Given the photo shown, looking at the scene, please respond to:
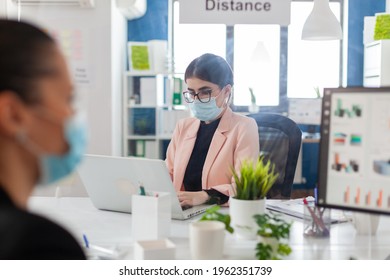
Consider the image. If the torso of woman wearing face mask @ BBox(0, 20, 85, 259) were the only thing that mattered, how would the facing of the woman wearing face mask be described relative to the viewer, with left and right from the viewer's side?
facing to the right of the viewer

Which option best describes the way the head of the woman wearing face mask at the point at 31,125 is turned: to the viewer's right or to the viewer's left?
to the viewer's right

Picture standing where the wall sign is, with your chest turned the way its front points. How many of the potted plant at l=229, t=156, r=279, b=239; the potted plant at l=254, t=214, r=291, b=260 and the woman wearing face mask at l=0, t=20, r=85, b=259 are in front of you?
3

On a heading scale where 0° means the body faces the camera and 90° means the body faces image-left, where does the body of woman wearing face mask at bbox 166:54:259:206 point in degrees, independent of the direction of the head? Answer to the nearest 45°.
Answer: approximately 45°

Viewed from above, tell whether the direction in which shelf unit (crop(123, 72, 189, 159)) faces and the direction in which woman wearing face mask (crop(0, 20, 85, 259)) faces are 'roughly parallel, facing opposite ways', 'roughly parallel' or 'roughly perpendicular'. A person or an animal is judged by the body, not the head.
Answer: roughly perpendicular

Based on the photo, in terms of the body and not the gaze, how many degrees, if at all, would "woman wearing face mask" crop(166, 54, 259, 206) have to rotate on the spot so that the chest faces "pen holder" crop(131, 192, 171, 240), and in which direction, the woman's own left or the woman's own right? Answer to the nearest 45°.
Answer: approximately 45° to the woman's own left
